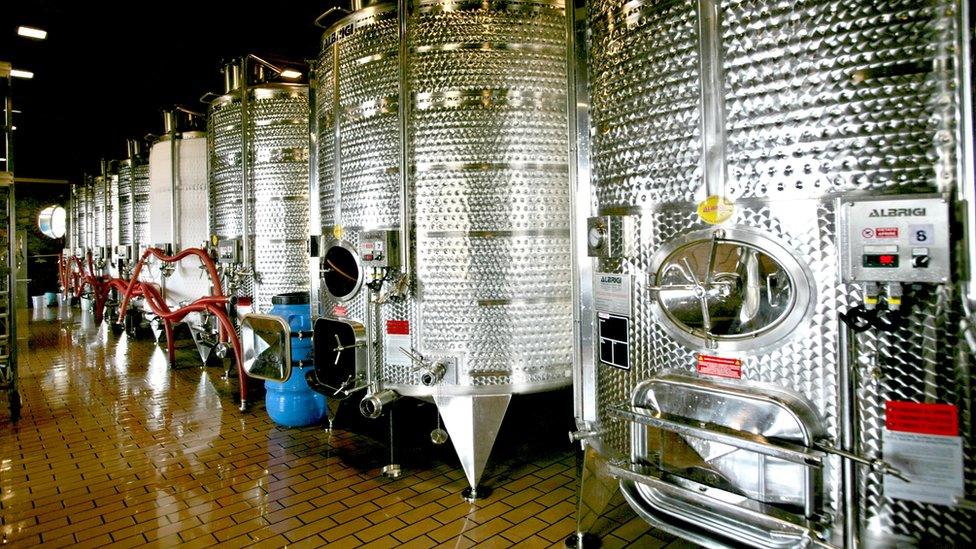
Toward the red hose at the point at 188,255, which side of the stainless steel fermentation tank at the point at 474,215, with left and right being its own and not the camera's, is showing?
right

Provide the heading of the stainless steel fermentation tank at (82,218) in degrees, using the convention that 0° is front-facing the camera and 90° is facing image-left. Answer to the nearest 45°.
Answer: approximately 45°

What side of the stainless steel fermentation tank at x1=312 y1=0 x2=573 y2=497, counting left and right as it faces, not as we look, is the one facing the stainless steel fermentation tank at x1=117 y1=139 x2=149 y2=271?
right

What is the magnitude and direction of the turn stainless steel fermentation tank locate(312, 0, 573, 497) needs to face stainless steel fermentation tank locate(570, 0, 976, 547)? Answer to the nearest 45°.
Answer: approximately 90° to its left

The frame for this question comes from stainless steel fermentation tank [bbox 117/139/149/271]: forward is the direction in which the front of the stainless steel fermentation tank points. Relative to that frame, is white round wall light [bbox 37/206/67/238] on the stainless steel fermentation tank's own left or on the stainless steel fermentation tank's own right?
on the stainless steel fermentation tank's own right
